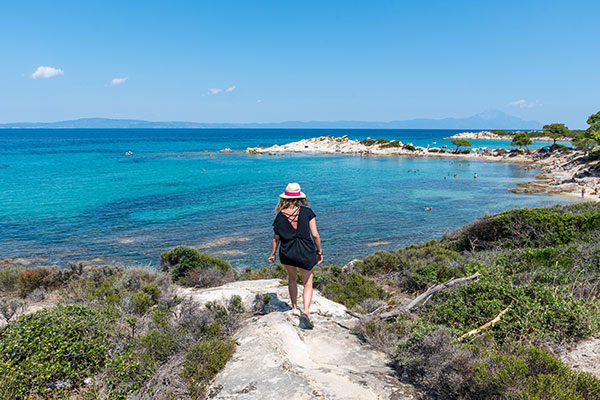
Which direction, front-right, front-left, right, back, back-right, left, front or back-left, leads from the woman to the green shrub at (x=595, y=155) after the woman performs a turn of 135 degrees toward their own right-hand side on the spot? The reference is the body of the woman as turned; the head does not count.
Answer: left

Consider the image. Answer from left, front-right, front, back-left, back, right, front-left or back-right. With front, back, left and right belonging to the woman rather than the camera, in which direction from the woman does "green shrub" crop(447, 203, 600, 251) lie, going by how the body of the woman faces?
front-right

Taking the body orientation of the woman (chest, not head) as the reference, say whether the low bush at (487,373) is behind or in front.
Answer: behind

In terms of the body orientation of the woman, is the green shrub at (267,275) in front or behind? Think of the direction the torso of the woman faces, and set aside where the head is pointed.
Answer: in front

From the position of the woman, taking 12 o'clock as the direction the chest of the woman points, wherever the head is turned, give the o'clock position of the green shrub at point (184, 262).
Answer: The green shrub is roughly at 11 o'clock from the woman.

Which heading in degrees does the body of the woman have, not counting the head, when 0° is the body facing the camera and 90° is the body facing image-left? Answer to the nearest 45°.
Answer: approximately 180°

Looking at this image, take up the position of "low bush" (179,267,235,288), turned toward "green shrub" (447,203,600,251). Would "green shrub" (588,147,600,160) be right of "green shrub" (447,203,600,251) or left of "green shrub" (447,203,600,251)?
left

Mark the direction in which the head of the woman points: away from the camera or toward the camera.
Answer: away from the camera

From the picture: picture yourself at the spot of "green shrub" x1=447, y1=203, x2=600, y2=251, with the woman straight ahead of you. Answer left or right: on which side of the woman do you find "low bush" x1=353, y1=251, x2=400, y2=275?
right

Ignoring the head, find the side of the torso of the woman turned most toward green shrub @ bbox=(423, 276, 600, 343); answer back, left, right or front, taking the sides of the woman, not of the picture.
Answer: right

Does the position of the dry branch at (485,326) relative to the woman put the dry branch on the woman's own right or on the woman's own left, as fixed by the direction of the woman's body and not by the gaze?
on the woman's own right
